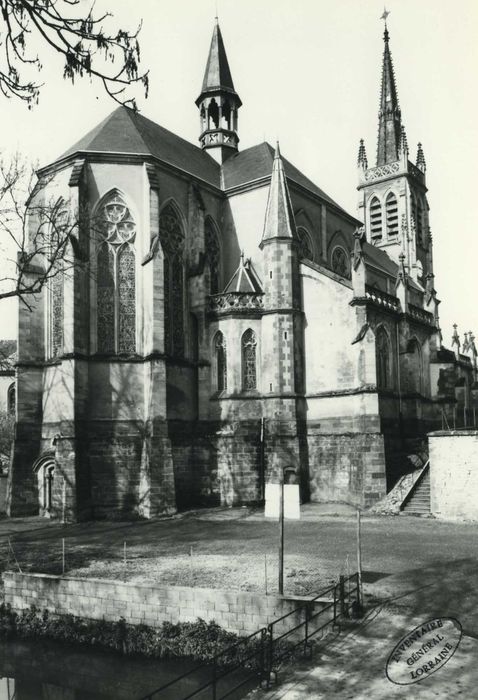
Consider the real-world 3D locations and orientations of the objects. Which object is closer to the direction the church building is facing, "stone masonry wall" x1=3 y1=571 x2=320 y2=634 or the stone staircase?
the stone staircase

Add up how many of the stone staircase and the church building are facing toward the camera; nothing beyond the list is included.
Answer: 1

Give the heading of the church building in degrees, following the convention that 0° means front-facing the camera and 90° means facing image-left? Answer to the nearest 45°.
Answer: approximately 225°

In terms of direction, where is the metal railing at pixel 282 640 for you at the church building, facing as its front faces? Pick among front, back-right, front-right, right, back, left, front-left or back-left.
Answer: back-right

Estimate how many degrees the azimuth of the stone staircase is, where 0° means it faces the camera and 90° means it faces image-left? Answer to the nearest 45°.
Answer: approximately 0°

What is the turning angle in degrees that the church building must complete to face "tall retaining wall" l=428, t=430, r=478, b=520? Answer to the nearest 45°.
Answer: approximately 90° to its right

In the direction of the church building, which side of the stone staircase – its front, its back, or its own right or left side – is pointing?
right

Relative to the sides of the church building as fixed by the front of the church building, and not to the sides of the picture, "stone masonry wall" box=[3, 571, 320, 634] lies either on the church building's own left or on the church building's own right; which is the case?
on the church building's own right
